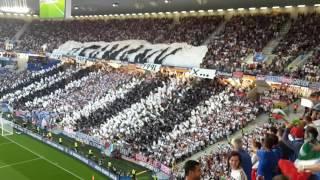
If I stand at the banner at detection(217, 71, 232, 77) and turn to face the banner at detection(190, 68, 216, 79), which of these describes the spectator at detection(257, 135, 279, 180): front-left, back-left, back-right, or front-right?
back-left

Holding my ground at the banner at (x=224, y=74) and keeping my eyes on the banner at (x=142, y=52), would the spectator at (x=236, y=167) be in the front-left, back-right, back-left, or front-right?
back-left

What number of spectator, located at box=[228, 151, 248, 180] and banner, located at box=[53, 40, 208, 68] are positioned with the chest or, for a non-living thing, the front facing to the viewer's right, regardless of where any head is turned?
0

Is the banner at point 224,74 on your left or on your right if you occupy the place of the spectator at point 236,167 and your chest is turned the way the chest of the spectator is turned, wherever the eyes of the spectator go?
on your right

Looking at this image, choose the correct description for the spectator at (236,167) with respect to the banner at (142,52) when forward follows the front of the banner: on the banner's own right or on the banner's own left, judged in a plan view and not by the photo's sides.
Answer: on the banner's own left

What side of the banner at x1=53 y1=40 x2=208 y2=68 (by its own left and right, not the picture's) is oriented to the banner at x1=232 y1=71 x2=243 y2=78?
left

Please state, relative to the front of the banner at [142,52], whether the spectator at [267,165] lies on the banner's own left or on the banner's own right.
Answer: on the banner's own left

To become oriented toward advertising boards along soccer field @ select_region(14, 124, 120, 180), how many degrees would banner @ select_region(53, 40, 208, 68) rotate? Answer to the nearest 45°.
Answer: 0° — it already faces it
